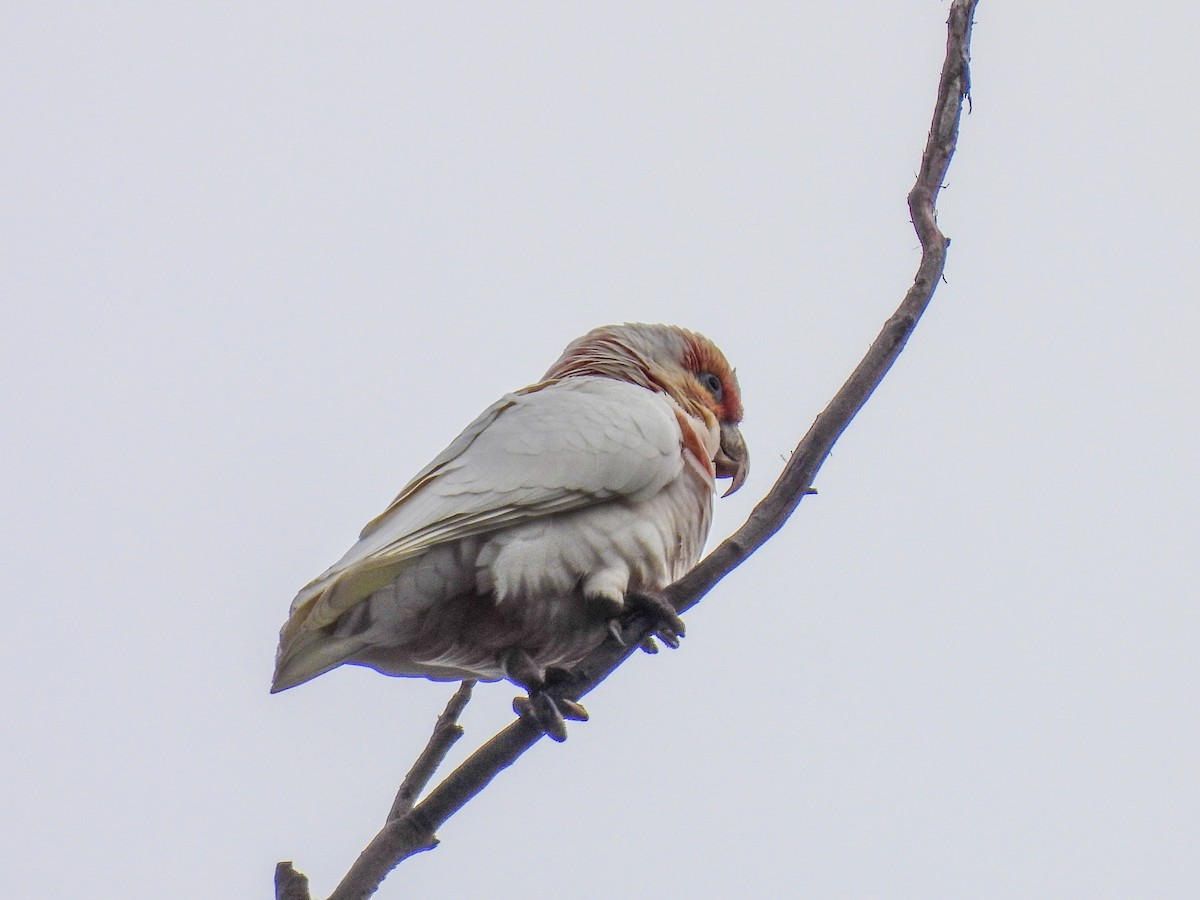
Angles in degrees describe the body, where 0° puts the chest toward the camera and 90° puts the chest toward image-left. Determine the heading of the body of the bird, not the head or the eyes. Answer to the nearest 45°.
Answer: approximately 270°
